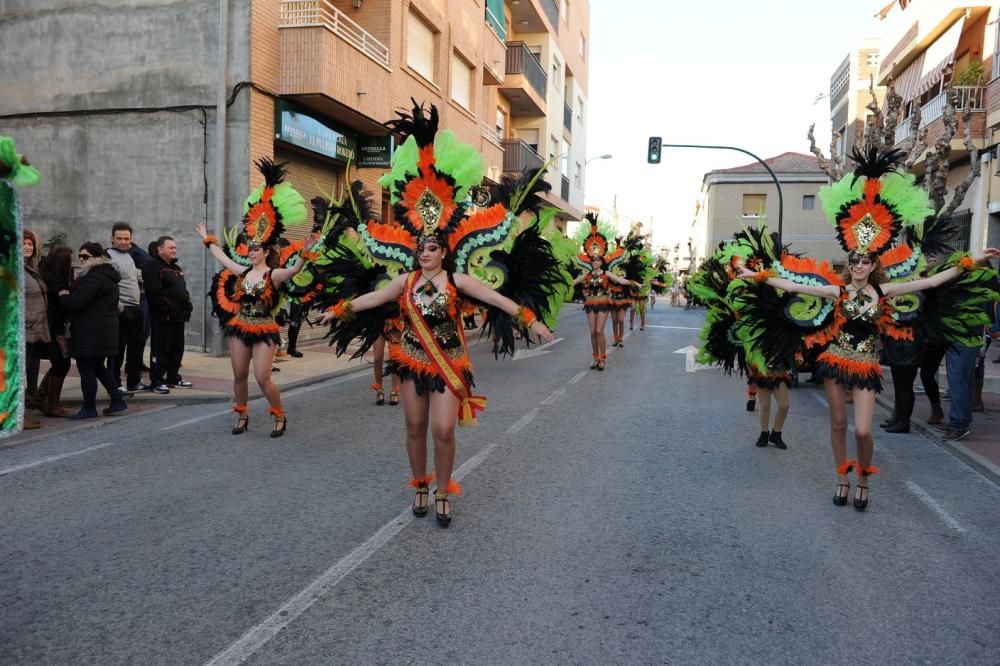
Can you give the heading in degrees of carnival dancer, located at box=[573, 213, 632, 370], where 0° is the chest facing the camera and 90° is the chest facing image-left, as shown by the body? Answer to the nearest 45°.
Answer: approximately 0°

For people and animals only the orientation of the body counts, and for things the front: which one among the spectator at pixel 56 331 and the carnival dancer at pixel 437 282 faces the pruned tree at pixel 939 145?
the spectator

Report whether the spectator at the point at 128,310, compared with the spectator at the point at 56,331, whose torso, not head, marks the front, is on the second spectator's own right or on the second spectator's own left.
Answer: on the second spectator's own left

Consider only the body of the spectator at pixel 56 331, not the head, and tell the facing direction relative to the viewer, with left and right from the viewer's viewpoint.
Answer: facing to the right of the viewer

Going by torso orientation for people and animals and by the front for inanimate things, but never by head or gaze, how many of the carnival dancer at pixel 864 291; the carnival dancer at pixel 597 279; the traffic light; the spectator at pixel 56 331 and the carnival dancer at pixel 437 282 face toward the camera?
4
